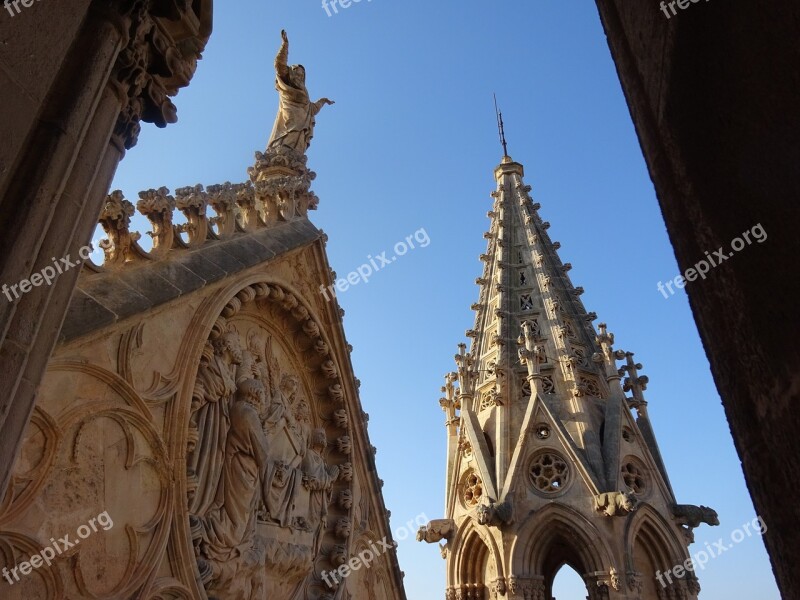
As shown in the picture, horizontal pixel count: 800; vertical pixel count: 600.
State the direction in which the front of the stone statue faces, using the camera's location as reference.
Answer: facing the viewer and to the right of the viewer

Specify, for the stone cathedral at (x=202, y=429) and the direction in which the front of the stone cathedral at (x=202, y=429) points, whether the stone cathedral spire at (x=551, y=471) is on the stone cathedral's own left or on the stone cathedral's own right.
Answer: on the stone cathedral's own left

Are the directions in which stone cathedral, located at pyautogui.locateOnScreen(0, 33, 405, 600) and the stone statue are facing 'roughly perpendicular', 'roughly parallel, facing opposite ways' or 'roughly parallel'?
roughly parallel

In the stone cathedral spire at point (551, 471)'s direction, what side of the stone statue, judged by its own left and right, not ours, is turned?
left
